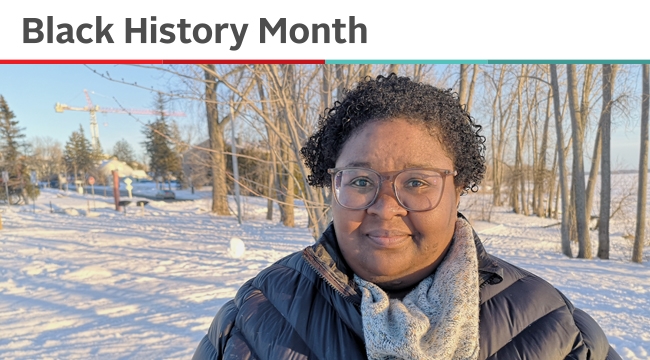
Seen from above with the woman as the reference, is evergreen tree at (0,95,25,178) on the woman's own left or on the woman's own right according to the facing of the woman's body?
on the woman's own right

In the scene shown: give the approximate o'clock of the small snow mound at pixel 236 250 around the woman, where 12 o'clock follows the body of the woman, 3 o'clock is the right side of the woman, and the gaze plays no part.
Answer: The small snow mound is roughly at 5 o'clock from the woman.

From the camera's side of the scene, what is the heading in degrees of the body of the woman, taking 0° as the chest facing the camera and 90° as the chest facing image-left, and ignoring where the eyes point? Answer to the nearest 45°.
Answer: approximately 0°
